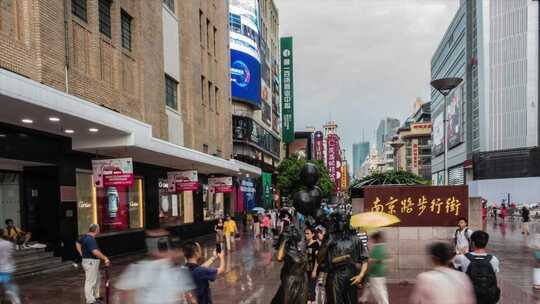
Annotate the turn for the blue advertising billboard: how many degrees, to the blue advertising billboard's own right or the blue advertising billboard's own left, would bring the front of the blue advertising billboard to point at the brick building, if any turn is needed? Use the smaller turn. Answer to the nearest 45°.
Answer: approximately 45° to the blue advertising billboard's own right

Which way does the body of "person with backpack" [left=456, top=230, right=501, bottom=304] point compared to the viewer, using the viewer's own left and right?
facing away from the viewer

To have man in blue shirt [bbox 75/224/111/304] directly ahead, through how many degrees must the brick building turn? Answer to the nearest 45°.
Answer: approximately 45° to its right

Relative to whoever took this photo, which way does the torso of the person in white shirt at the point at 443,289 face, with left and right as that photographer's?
facing away from the viewer

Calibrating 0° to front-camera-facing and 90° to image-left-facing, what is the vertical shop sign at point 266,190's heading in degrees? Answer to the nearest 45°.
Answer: approximately 0°
